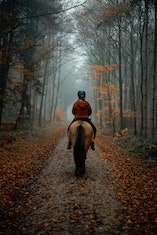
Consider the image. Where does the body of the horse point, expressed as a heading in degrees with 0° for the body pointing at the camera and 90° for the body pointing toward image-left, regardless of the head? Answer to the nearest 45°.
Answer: approximately 180°
